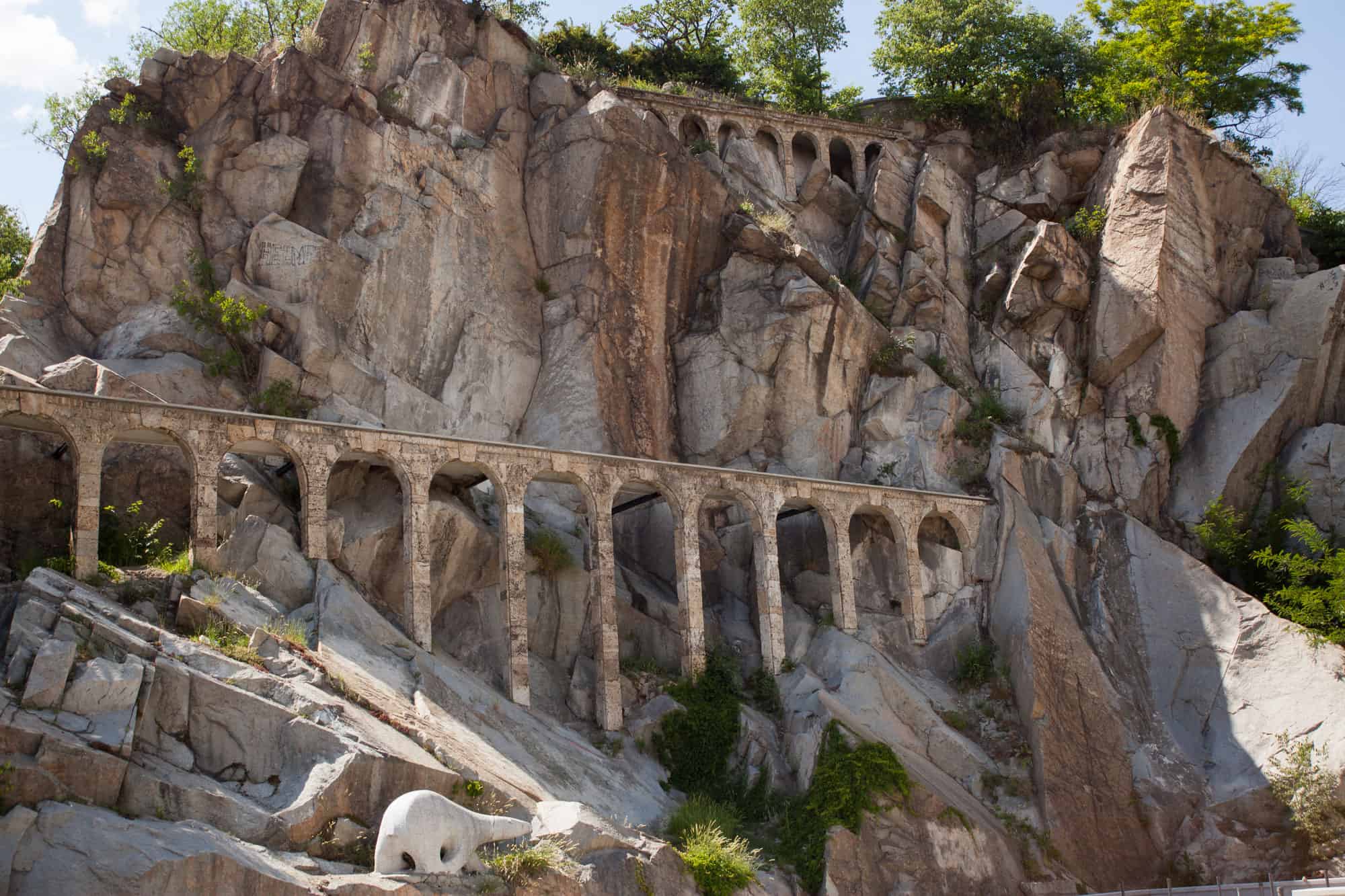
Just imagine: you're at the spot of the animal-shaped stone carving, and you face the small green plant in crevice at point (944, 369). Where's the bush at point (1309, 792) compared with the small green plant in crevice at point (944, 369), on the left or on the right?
right

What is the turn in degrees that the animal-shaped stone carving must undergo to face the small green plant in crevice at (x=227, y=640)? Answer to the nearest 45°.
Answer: approximately 135° to its left

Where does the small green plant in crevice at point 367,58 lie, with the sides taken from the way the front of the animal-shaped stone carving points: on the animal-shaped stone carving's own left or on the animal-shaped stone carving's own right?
on the animal-shaped stone carving's own left

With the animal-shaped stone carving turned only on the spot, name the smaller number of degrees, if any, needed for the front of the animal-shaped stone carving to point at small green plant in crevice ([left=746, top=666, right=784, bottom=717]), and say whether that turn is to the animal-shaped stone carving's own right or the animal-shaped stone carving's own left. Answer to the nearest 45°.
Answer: approximately 45° to the animal-shaped stone carving's own left

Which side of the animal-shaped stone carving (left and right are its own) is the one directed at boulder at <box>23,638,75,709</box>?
back

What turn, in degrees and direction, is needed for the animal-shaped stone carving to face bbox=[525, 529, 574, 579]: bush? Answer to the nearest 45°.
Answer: approximately 90° to its left

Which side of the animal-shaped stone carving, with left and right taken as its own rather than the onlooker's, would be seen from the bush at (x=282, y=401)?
left

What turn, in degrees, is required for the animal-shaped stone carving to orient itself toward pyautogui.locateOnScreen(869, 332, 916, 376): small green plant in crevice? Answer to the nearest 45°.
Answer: approximately 45° to its left

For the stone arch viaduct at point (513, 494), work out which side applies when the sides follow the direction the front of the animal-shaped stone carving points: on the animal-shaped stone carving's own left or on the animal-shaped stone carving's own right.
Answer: on the animal-shaped stone carving's own left

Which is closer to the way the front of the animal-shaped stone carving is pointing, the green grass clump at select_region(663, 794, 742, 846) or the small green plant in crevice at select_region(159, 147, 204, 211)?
the green grass clump

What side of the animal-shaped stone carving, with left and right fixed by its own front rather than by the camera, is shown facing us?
right
